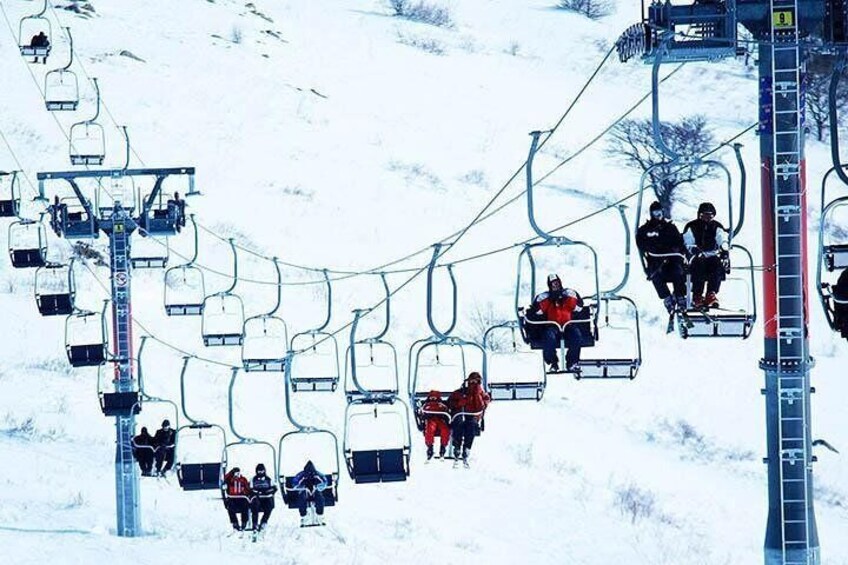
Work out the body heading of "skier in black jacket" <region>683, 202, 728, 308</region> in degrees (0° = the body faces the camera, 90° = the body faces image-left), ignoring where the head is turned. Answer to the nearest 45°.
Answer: approximately 0°

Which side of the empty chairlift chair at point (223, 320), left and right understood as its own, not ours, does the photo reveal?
back

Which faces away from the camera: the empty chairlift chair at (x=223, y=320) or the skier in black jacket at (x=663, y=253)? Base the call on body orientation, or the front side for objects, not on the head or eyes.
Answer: the empty chairlift chair

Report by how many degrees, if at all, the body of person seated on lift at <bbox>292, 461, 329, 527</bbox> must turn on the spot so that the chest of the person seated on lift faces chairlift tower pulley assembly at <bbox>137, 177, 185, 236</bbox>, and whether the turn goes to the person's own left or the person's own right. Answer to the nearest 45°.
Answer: approximately 180°

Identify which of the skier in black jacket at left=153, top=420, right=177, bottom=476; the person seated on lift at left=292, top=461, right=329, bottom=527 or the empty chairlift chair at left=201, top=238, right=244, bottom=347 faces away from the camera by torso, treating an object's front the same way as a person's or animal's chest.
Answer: the empty chairlift chair

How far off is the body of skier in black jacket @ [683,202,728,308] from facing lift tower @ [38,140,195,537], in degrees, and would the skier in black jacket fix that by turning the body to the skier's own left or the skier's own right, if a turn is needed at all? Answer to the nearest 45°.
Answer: approximately 135° to the skier's own right

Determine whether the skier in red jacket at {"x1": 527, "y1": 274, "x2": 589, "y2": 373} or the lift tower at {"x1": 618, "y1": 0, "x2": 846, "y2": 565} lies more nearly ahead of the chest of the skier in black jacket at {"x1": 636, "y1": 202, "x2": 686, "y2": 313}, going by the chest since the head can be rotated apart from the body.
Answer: the lift tower

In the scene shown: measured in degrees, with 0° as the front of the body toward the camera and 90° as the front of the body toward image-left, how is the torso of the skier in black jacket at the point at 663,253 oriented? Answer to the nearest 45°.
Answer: approximately 0°
